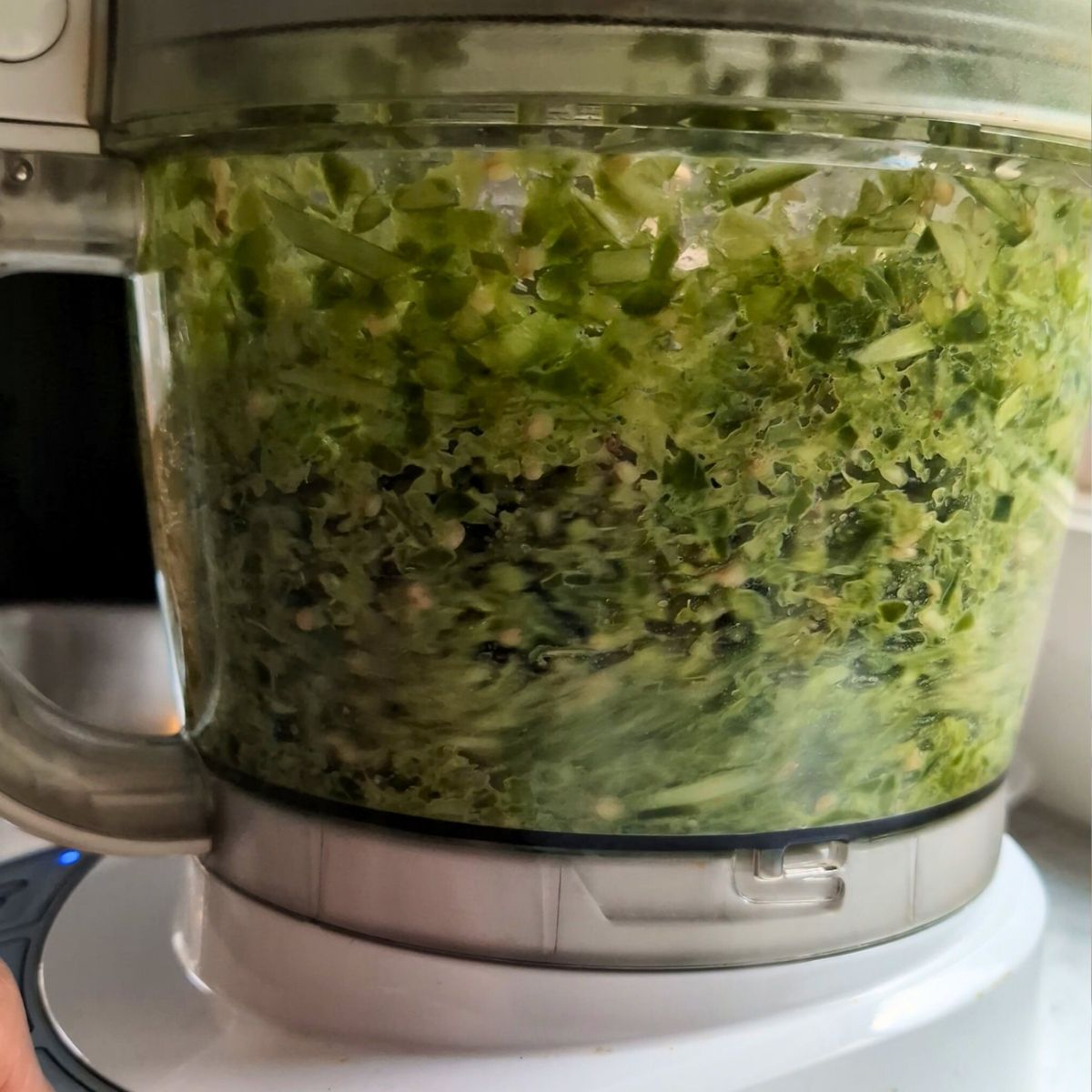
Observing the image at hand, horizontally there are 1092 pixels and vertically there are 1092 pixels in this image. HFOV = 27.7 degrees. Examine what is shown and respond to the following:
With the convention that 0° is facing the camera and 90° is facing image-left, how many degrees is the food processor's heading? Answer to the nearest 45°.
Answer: approximately 90°
